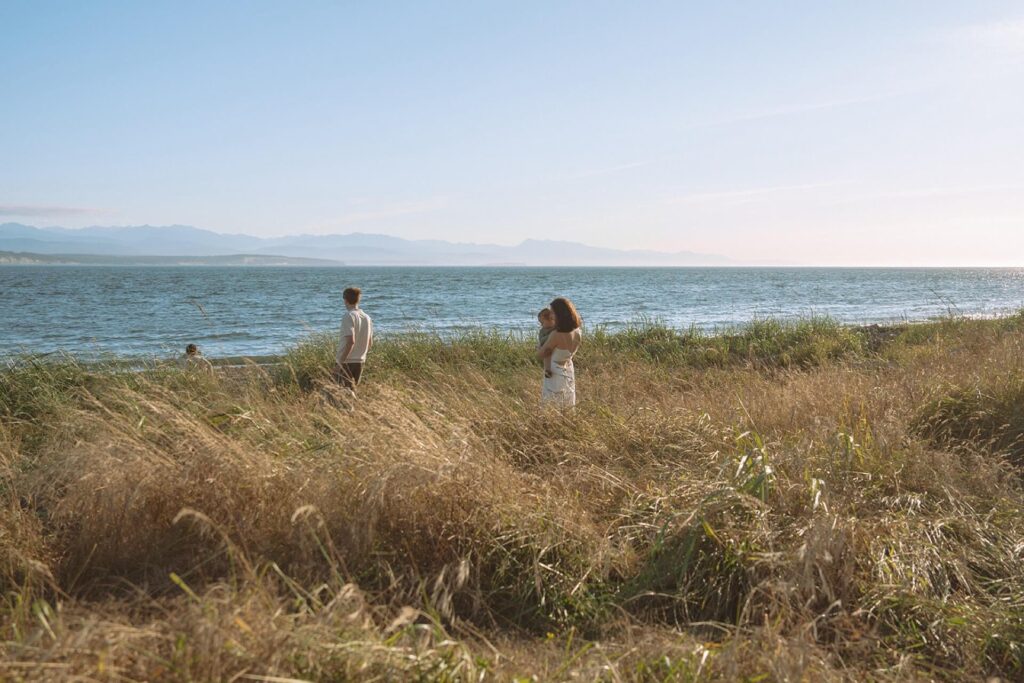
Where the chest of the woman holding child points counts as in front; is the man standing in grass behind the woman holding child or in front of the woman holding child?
in front

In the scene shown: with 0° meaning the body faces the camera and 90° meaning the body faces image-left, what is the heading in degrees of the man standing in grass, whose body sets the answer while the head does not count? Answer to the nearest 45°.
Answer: approximately 135°

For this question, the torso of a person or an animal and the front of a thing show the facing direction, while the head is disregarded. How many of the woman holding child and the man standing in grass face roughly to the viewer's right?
0

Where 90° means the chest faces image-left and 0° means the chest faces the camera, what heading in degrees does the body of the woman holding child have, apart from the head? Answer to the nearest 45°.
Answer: approximately 135°
